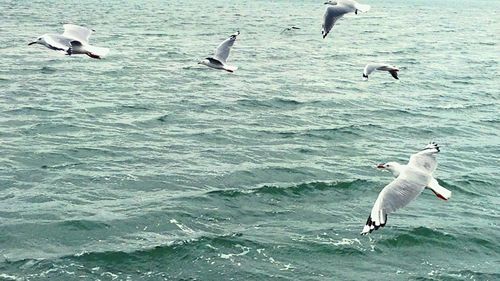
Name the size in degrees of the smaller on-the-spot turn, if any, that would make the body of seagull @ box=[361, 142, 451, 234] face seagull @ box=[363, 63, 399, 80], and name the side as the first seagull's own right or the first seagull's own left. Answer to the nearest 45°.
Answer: approximately 90° to the first seagull's own right

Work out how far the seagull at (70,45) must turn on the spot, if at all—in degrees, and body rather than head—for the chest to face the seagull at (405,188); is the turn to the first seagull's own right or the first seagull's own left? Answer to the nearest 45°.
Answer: approximately 135° to the first seagull's own left

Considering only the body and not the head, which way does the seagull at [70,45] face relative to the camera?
to the viewer's left

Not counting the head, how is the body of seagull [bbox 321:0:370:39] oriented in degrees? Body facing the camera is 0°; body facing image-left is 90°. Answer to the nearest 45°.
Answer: approximately 90°

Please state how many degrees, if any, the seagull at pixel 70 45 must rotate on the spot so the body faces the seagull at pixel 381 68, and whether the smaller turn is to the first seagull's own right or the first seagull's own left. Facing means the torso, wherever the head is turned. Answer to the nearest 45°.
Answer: approximately 180°

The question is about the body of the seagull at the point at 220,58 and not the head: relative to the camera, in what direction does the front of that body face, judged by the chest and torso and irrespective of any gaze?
to the viewer's left

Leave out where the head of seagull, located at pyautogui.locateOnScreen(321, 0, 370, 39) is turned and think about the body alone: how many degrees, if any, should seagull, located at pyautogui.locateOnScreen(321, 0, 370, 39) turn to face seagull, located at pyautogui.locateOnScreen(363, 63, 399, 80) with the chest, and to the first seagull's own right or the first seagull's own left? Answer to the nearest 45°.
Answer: approximately 135° to the first seagull's own left

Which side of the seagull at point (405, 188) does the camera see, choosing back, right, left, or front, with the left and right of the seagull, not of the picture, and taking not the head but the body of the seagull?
left
